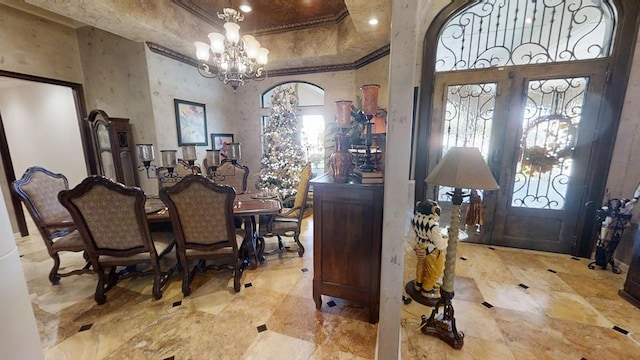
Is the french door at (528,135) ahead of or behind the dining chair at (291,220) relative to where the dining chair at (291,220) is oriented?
behind

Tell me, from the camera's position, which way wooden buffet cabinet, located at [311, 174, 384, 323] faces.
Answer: facing to the left of the viewer

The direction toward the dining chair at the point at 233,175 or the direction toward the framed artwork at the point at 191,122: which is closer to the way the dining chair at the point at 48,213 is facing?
the dining chair

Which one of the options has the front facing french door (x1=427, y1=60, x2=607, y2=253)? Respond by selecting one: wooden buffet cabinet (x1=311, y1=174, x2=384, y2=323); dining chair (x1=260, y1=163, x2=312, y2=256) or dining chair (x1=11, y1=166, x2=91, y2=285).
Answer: dining chair (x1=11, y1=166, x2=91, y2=285)

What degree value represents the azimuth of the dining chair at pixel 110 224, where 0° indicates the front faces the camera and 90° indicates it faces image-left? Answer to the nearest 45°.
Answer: approximately 225°

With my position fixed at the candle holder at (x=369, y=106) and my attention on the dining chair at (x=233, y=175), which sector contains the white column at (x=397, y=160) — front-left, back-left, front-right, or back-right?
back-left

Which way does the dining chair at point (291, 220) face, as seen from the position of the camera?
facing to the left of the viewer

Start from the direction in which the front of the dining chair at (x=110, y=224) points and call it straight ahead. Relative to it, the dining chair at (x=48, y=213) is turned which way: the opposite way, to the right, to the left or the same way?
to the right

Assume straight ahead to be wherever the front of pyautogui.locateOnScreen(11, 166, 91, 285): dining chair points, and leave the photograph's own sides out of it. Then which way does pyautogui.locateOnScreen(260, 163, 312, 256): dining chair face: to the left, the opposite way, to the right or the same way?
the opposite way
